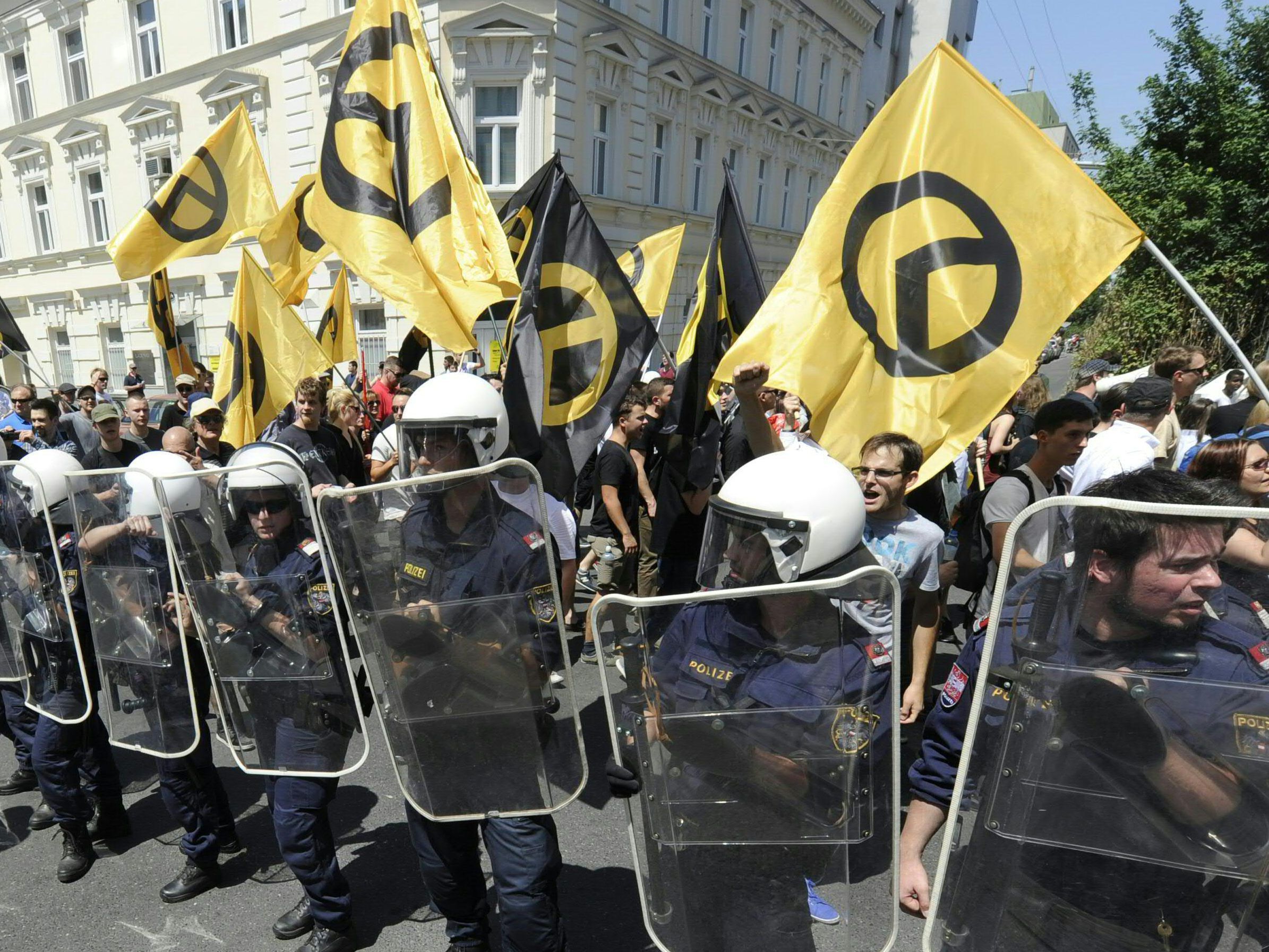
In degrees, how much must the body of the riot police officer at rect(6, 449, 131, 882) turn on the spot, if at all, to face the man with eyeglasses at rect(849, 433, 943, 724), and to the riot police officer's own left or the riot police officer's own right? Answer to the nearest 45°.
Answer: approximately 90° to the riot police officer's own left

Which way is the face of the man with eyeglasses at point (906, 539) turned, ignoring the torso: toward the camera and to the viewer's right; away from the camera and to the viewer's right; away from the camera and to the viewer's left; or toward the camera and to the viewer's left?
toward the camera and to the viewer's left

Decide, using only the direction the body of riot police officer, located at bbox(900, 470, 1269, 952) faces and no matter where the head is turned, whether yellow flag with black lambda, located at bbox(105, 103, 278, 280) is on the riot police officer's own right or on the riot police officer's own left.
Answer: on the riot police officer's own right

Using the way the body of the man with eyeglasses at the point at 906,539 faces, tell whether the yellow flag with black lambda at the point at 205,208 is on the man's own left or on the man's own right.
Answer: on the man's own right

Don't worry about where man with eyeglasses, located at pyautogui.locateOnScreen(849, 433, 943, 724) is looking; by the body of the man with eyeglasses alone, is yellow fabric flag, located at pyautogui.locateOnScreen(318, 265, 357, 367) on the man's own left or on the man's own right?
on the man's own right

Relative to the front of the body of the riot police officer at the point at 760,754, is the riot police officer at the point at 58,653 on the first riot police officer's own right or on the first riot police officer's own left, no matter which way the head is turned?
on the first riot police officer's own right

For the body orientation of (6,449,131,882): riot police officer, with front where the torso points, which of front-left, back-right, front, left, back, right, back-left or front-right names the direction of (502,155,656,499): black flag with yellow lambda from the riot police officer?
back-left

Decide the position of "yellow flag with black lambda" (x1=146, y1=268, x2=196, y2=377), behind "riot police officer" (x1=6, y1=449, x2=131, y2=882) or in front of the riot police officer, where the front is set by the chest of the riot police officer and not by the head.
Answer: behind
